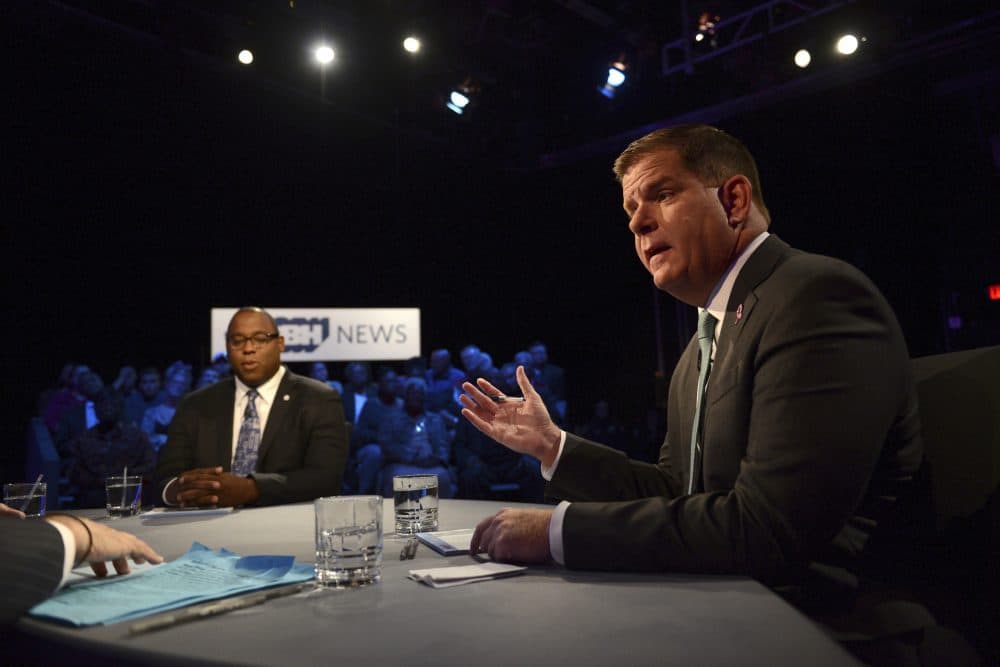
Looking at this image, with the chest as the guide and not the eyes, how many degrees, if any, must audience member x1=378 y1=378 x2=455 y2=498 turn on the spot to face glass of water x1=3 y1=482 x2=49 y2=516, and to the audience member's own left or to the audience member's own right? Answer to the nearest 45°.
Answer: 0° — they already face it

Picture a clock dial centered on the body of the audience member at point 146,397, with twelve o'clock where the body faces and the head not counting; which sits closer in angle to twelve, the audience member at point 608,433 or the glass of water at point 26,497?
the glass of water

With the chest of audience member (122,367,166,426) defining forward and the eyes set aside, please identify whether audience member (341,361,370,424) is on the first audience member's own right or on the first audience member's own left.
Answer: on the first audience member's own left

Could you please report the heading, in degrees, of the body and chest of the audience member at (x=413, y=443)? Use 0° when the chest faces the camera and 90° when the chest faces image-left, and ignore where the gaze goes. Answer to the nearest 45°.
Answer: approximately 0°

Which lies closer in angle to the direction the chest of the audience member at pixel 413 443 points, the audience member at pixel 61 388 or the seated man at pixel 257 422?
the seated man

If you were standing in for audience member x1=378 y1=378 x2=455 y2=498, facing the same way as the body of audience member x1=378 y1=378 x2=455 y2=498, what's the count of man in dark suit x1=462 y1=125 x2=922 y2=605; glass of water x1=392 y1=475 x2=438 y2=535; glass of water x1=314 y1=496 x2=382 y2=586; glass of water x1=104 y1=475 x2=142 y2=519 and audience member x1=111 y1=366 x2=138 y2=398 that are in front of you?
4

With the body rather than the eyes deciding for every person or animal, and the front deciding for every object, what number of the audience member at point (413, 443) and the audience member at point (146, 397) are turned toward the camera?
2

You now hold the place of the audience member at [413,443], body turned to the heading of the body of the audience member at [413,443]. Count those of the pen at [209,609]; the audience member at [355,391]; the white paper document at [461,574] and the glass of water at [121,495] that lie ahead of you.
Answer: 3

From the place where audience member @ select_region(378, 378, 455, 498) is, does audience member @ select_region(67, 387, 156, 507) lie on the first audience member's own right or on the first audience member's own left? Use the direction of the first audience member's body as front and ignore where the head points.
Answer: on the first audience member's own right

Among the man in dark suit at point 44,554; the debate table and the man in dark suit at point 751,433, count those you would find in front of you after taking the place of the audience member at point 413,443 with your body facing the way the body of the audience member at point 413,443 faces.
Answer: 3

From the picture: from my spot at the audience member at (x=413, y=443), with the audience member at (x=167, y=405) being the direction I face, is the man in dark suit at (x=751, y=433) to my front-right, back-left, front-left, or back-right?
back-left
